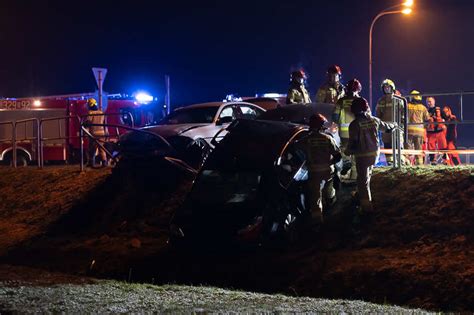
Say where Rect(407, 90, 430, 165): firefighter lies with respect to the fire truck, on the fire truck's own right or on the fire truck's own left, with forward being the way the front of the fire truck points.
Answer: on the fire truck's own right

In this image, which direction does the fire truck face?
to the viewer's right

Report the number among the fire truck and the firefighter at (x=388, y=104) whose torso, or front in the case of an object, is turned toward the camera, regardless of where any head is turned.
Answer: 1

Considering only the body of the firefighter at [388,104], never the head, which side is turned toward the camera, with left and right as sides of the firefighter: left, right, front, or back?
front

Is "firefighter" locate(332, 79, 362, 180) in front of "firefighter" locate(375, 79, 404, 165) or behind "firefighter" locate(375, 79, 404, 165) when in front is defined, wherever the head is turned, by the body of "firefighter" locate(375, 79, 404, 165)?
in front

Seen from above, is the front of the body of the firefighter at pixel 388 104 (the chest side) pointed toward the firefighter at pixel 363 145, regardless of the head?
yes

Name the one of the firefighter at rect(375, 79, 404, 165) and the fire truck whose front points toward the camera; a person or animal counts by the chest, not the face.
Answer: the firefighter

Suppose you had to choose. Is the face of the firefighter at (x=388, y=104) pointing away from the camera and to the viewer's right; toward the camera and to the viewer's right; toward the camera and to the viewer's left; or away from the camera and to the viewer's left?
toward the camera and to the viewer's left

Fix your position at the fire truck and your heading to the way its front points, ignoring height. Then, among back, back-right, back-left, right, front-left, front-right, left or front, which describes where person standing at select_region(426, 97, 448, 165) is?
front-right

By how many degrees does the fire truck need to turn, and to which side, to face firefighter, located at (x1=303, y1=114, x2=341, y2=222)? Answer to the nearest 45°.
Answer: approximately 90° to its right
